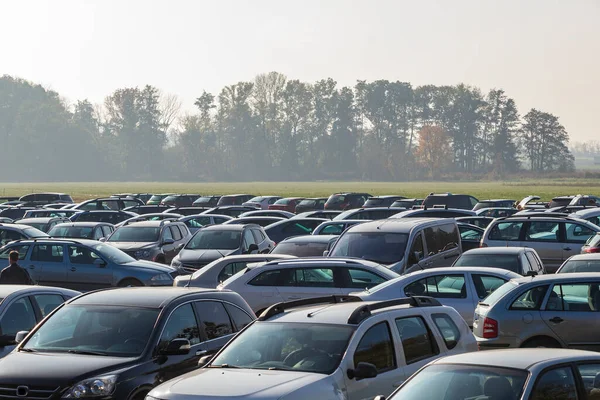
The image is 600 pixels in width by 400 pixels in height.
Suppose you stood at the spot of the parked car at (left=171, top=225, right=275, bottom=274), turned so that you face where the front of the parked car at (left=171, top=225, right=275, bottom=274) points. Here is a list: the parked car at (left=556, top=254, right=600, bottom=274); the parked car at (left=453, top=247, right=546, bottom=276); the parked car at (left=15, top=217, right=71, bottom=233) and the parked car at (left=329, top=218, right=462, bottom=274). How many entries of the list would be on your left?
3

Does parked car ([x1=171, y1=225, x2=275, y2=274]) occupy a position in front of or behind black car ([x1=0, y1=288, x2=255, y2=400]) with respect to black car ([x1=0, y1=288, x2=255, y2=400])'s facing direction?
behind

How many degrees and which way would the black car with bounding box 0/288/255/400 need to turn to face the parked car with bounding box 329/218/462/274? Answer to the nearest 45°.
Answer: approximately 180°

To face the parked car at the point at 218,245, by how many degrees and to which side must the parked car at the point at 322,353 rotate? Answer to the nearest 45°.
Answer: approximately 135° to its right

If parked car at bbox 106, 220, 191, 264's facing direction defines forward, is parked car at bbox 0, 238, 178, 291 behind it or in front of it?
in front

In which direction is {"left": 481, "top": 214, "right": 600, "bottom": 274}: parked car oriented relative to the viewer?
to the viewer's right

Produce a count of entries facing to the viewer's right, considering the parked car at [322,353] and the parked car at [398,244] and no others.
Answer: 0

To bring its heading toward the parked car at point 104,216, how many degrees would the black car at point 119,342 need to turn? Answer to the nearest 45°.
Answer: approximately 135° to its right

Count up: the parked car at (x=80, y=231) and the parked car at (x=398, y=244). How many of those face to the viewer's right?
0

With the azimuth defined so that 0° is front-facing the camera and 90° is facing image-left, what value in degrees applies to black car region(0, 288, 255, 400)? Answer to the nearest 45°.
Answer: approximately 45°

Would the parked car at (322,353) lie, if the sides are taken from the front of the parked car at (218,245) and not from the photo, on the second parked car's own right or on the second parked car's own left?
on the second parked car's own left
